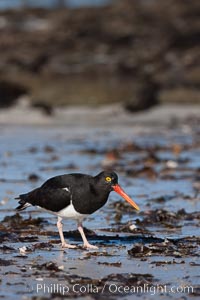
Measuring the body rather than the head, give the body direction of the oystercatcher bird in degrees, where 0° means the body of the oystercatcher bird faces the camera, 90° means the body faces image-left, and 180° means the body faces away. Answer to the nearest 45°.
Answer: approximately 270°
